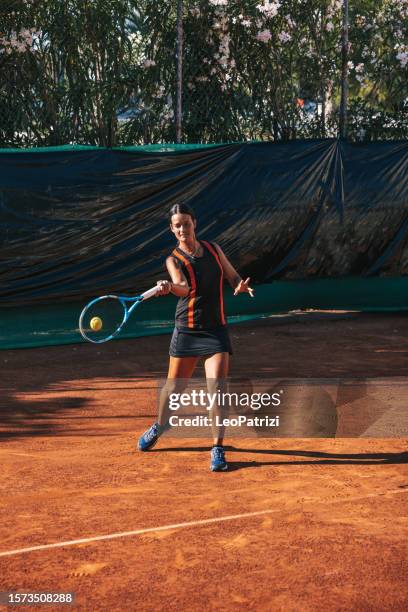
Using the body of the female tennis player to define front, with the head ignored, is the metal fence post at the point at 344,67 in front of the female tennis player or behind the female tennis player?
behind

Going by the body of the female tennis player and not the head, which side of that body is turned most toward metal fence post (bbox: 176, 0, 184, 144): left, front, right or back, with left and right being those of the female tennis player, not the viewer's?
back

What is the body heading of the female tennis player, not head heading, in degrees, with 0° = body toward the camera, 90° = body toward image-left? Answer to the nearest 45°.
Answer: approximately 0°

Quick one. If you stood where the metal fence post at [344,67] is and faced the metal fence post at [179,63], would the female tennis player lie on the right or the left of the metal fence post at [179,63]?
left
